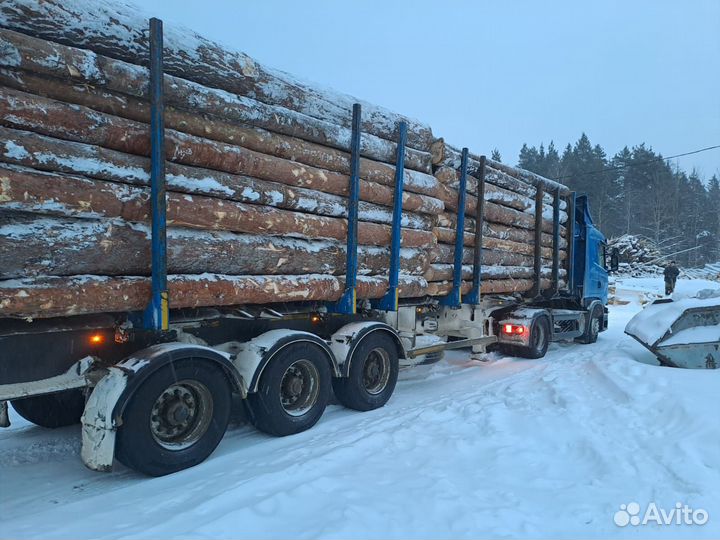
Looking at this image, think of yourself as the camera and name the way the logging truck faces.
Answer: facing away from the viewer and to the right of the viewer
